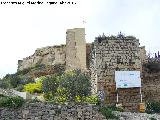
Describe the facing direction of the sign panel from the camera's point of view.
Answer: facing the viewer

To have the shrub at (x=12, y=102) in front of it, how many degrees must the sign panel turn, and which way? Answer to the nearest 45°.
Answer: approximately 45° to its right

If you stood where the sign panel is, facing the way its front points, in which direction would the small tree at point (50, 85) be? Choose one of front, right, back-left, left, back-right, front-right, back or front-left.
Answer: back-right

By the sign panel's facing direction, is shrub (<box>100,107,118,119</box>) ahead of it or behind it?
ahead

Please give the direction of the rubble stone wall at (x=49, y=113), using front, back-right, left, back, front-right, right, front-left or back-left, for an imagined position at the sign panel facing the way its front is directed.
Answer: front-right

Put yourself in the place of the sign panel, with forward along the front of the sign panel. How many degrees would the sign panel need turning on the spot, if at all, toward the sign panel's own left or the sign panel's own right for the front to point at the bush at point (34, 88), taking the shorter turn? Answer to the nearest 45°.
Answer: approximately 135° to the sign panel's own right
